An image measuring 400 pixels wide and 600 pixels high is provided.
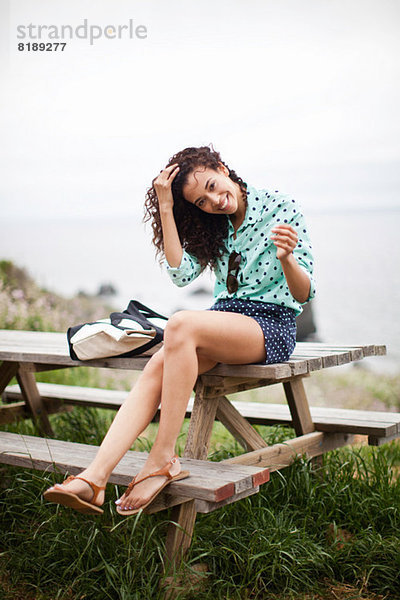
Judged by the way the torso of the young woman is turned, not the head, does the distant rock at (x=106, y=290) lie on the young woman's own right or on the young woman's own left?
on the young woman's own right
